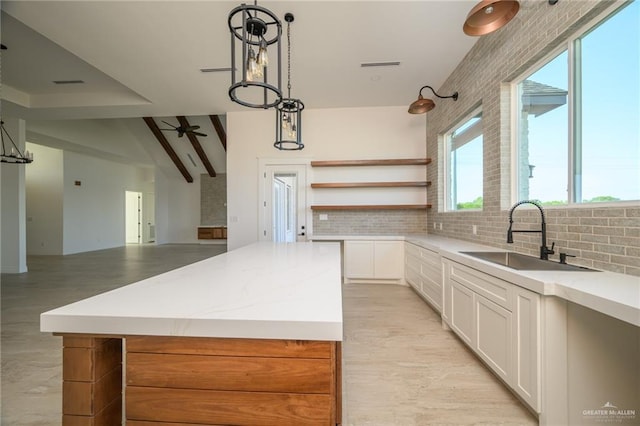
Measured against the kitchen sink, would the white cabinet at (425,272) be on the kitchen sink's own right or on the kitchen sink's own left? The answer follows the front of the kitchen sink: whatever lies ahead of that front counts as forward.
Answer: on the kitchen sink's own right

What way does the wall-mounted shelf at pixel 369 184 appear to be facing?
toward the camera

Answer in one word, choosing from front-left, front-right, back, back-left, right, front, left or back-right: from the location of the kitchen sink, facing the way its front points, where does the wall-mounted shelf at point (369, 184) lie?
right

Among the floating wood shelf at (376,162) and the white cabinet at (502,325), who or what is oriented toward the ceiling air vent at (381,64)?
the floating wood shelf

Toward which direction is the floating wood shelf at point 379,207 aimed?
toward the camera

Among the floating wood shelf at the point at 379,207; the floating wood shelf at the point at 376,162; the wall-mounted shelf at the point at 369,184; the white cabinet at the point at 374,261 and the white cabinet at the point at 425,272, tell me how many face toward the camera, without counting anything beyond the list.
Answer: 4

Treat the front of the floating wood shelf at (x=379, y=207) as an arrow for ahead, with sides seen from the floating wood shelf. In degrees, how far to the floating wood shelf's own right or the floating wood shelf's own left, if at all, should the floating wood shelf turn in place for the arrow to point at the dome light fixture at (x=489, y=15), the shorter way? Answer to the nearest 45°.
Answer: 0° — it already faces it

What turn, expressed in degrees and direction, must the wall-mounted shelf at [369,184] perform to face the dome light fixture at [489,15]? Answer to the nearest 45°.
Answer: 0° — it already faces it

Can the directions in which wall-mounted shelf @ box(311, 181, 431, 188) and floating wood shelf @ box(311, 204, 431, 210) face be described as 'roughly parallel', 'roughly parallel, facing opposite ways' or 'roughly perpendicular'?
roughly parallel

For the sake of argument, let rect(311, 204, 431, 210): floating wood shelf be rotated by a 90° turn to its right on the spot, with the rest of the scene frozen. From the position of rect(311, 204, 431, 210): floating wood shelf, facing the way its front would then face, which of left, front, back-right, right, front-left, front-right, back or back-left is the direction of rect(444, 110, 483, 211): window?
back-left
